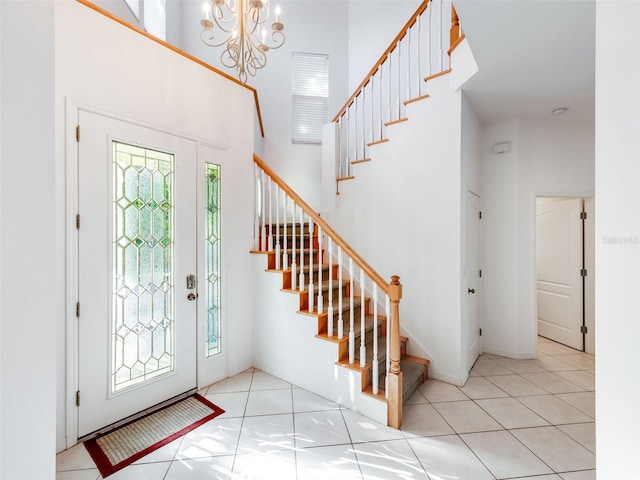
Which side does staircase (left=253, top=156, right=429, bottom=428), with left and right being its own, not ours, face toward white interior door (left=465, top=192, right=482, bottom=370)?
left

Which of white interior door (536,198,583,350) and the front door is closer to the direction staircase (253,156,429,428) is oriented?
the white interior door

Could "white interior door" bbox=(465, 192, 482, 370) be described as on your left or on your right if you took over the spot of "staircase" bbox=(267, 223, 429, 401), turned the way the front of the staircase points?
on your left

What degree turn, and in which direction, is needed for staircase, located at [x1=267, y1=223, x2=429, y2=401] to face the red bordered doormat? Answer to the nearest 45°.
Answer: approximately 90° to its right

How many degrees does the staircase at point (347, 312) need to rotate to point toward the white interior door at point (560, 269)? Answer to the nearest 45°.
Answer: approximately 90° to its left

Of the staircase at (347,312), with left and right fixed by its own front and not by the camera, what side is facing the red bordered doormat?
right
